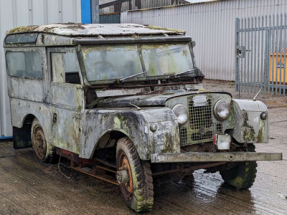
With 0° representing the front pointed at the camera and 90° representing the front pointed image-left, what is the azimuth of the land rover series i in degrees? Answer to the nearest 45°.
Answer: approximately 315°

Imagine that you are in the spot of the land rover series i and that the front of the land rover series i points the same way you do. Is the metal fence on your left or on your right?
on your left
